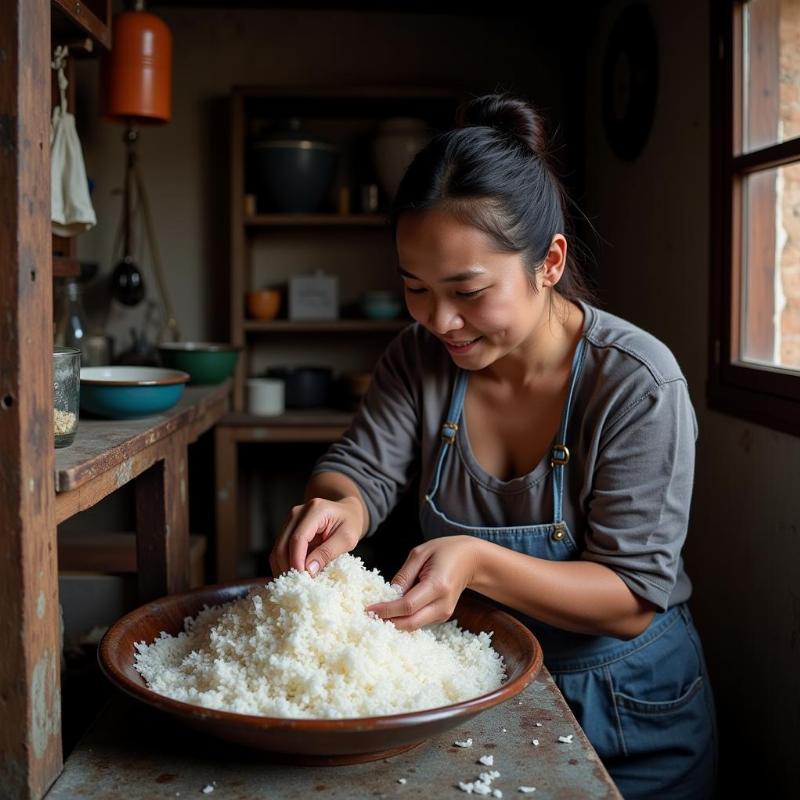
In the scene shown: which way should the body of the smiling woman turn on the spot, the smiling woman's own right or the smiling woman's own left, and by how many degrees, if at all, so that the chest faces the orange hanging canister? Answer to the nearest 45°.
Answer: approximately 90° to the smiling woman's own right

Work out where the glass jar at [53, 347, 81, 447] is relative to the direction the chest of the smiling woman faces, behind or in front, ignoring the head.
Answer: in front

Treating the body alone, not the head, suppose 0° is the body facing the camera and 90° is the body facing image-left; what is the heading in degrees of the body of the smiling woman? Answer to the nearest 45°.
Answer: approximately 45°

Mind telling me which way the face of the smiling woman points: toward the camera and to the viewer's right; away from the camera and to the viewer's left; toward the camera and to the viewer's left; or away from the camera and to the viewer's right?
toward the camera and to the viewer's left

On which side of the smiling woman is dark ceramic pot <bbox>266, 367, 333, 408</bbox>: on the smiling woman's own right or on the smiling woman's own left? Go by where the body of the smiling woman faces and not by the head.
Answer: on the smiling woman's own right

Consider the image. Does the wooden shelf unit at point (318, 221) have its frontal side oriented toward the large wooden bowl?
yes

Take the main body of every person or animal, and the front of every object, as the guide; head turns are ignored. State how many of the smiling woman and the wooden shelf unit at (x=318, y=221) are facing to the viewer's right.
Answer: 0

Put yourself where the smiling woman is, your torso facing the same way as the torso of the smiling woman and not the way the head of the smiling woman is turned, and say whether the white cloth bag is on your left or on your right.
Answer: on your right
